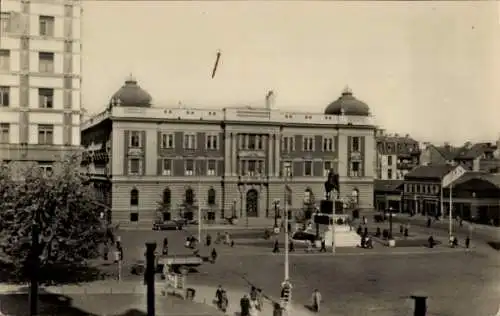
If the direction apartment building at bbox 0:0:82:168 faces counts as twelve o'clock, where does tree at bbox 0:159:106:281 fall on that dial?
The tree is roughly at 12 o'clock from the apartment building.

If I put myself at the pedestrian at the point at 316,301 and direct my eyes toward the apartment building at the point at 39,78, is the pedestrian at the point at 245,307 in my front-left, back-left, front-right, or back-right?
front-left

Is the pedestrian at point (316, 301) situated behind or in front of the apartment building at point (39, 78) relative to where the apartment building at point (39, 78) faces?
in front

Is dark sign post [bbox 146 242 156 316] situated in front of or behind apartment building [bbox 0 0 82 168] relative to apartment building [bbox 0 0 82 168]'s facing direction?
in front

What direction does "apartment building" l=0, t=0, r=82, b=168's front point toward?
toward the camera

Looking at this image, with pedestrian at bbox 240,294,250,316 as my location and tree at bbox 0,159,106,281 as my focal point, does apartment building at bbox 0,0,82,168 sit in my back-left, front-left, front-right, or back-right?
front-right
